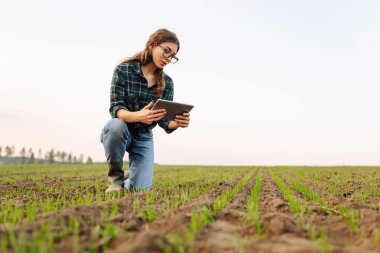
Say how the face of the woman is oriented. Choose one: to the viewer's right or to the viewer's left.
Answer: to the viewer's right

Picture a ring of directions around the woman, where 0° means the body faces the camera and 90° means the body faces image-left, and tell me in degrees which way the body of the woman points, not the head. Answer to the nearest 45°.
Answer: approximately 315°
